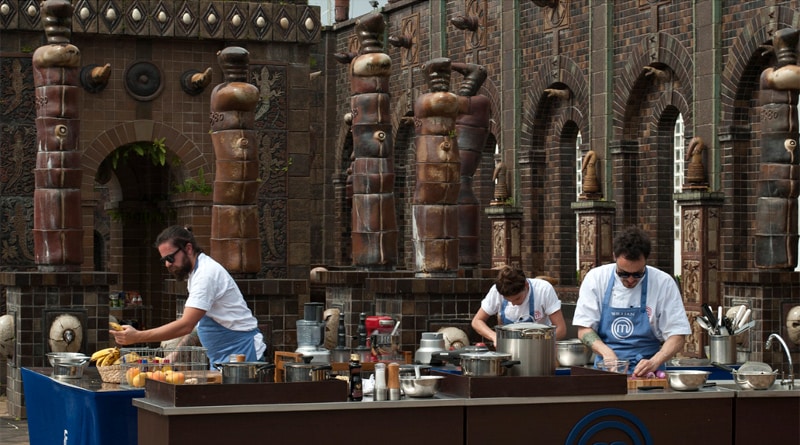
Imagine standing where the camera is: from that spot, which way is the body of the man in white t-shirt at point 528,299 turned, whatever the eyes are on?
toward the camera

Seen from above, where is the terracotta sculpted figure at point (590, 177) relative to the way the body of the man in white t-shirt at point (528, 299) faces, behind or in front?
behind

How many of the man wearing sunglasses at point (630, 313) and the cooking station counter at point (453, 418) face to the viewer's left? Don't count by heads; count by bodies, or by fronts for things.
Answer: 0

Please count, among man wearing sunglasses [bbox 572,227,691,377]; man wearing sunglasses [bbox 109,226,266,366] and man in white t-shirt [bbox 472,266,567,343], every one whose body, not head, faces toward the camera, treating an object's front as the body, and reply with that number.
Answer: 2

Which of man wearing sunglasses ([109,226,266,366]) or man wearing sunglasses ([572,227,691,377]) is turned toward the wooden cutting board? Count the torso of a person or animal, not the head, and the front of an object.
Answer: man wearing sunglasses ([572,227,691,377])

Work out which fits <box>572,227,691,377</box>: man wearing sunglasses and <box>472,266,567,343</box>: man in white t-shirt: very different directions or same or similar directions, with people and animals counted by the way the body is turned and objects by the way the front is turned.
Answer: same or similar directions

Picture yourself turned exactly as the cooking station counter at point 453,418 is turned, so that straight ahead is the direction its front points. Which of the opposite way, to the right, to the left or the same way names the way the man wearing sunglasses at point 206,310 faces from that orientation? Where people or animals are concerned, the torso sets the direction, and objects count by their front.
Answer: to the right

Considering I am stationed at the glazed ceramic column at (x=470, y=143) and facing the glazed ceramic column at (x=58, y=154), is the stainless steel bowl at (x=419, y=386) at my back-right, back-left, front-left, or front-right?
front-left

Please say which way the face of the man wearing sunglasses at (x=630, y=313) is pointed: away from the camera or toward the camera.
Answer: toward the camera

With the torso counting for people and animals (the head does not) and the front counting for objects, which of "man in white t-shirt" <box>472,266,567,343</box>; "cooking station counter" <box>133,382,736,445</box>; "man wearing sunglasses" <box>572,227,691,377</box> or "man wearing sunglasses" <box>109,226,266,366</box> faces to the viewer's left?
"man wearing sunglasses" <box>109,226,266,366</box>

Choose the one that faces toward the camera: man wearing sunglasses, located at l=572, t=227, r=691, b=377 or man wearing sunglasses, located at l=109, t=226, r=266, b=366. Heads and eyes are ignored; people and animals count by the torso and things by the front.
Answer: man wearing sunglasses, located at l=572, t=227, r=691, b=377

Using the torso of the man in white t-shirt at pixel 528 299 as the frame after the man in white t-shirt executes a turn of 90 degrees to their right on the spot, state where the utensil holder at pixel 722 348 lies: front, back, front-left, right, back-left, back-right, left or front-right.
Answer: back
